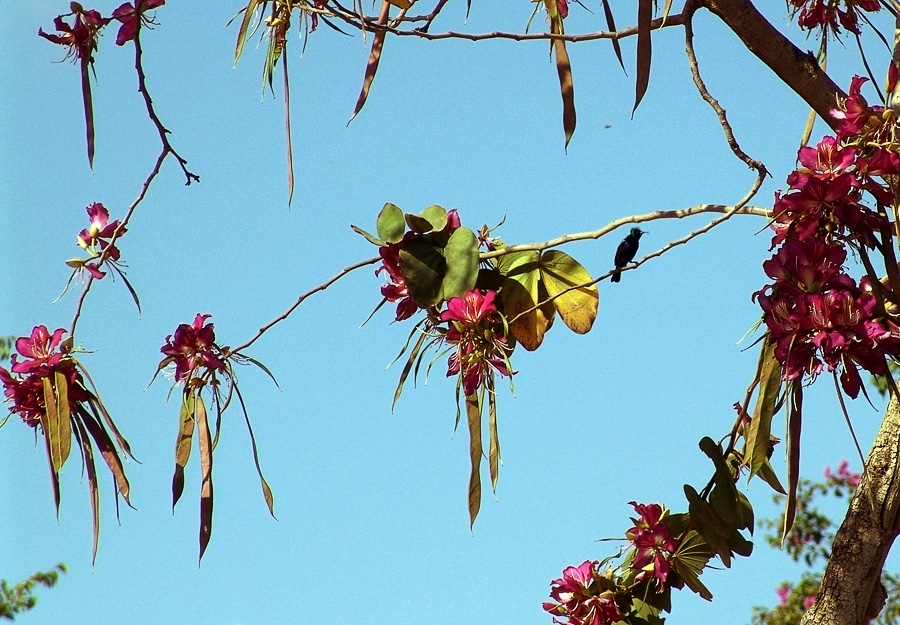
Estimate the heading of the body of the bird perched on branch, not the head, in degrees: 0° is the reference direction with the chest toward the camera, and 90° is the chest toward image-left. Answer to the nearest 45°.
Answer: approximately 270°
